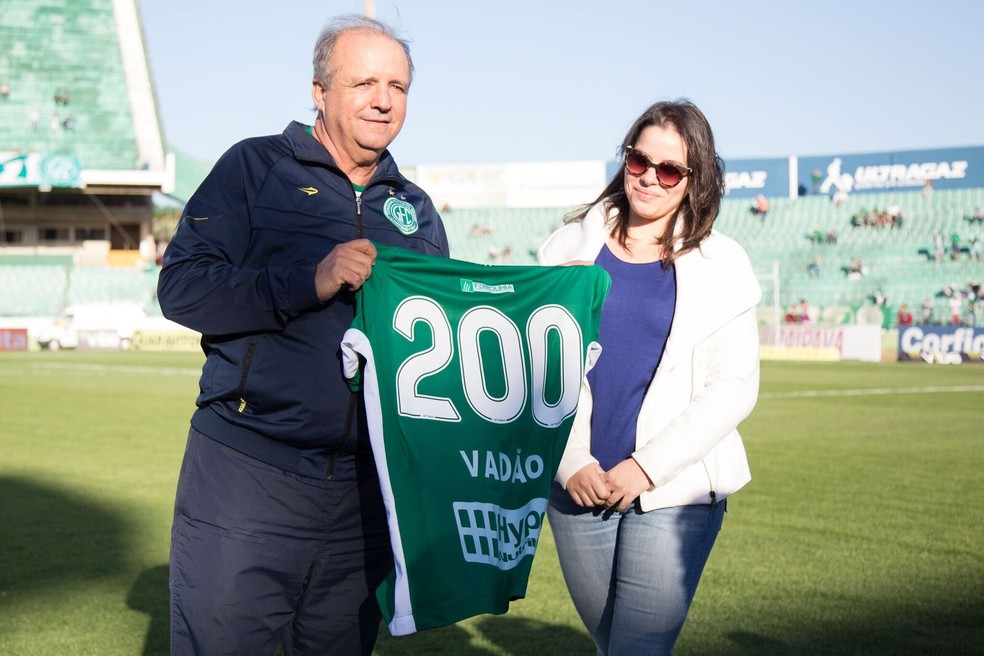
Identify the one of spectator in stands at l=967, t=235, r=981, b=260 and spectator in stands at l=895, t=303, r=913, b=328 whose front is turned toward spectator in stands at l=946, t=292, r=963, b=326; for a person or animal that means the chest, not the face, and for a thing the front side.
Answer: spectator in stands at l=967, t=235, r=981, b=260

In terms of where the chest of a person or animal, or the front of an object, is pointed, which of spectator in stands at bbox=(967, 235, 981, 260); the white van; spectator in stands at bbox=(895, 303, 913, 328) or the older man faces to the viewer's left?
the white van

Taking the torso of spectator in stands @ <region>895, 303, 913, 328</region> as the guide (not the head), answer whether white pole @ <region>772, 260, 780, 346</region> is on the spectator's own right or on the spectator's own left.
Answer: on the spectator's own right

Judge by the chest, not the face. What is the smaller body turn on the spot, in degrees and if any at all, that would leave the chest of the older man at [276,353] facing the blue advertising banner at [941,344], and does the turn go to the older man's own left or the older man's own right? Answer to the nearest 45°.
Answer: approximately 90° to the older man's own left

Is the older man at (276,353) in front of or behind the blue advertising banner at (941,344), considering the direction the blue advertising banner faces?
in front

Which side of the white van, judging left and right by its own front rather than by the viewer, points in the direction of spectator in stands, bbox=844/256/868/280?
back

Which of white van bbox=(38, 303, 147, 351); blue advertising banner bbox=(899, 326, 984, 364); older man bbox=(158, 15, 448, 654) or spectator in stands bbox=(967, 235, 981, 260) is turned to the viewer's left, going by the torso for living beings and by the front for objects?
the white van

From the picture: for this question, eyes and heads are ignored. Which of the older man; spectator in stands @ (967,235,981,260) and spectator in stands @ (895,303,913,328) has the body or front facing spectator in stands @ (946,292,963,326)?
spectator in stands @ (967,235,981,260)

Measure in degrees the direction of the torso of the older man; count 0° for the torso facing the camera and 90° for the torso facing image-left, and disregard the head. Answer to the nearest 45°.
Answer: approximately 315°

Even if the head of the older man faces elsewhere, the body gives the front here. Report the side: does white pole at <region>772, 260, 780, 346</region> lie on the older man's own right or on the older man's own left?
on the older man's own left

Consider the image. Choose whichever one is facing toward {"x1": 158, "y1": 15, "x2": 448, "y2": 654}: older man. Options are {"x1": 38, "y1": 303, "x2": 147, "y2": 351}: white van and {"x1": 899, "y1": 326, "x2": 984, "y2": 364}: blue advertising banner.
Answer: the blue advertising banner

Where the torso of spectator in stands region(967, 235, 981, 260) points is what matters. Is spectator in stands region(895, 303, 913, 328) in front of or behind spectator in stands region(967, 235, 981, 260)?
in front
